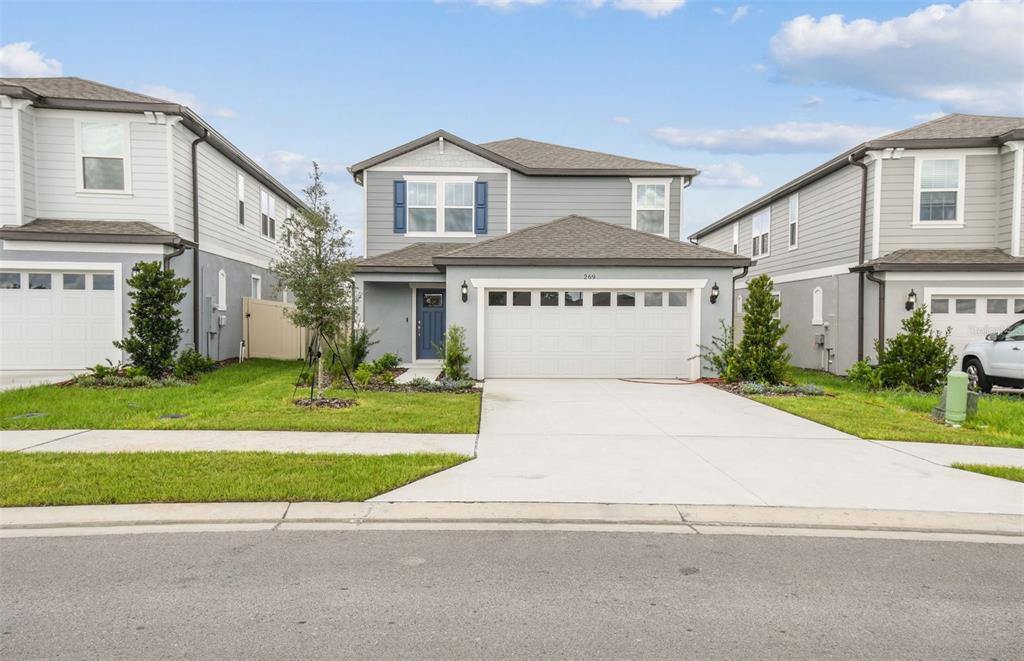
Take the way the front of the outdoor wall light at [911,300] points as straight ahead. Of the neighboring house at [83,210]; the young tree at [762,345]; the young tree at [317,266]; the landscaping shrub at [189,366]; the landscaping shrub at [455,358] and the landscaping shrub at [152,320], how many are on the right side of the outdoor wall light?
6

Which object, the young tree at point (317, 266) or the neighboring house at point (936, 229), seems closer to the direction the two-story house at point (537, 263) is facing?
the young tree

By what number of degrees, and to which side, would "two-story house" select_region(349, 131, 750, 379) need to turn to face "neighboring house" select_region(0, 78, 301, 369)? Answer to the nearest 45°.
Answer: approximately 90° to its right

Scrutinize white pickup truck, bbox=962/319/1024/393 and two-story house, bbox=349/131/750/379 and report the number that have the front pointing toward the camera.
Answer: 1

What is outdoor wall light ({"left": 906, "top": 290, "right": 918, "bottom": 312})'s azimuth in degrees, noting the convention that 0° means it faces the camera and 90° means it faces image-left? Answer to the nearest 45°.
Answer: approximately 315°

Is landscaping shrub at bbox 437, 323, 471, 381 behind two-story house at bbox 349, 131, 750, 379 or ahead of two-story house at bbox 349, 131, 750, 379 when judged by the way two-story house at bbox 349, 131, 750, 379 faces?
ahead

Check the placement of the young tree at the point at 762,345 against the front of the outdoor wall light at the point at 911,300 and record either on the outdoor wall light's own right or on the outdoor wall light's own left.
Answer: on the outdoor wall light's own right

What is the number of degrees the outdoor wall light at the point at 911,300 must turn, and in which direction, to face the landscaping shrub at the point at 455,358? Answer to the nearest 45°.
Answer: approximately 90° to its right

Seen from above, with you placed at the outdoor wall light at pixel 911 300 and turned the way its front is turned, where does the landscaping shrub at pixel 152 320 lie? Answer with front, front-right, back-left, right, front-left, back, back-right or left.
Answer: right

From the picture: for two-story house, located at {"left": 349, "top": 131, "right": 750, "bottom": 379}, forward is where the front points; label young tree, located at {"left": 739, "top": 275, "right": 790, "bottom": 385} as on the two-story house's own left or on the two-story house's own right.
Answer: on the two-story house's own left

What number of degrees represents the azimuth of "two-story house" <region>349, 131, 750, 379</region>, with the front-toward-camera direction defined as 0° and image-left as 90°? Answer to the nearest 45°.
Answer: approximately 0°
